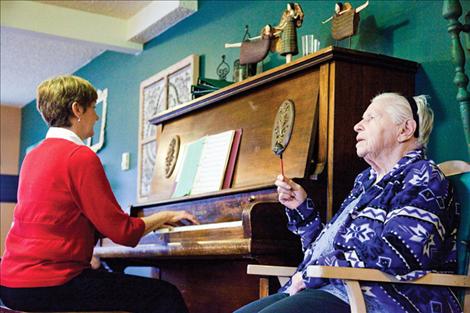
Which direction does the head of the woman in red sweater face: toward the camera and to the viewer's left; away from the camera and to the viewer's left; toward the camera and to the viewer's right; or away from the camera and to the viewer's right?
away from the camera and to the viewer's right

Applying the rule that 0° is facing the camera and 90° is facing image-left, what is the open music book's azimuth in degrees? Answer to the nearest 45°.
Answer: approximately 45°

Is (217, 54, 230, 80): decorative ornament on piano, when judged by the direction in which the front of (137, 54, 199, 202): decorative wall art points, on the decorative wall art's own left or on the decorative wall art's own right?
on the decorative wall art's own left

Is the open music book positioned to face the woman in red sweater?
yes

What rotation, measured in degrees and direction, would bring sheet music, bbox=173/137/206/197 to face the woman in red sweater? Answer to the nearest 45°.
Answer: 0° — it already faces them

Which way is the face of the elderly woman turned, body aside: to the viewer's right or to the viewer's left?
to the viewer's left

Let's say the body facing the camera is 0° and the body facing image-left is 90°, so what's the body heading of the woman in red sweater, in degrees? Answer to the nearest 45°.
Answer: approximately 225°

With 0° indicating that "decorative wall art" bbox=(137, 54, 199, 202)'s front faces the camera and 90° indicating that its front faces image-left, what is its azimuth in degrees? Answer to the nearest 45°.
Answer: approximately 45°

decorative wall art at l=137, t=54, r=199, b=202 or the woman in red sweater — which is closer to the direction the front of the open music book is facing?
the woman in red sweater
